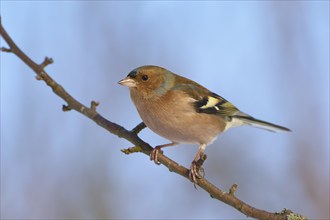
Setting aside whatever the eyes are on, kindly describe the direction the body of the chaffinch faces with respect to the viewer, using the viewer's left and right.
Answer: facing to the left of the viewer
